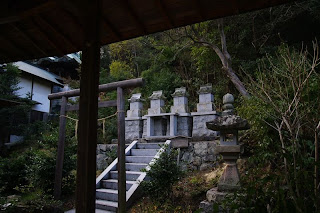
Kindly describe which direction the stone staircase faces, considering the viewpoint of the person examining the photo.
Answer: facing the viewer and to the left of the viewer

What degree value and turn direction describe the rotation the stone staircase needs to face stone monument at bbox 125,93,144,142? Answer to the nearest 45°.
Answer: approximately 135° to its right

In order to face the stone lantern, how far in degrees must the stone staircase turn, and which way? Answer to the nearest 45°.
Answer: approximately 90° to its left

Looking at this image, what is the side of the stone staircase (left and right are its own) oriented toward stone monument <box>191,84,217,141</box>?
back

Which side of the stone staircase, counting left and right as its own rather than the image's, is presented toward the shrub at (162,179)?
left

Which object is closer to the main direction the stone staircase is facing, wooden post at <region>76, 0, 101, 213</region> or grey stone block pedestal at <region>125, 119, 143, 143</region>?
the wooden post

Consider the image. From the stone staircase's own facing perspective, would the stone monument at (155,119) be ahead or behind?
behind

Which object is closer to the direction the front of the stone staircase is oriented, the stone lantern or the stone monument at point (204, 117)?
the stone lantern

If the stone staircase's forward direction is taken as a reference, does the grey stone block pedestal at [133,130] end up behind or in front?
behind

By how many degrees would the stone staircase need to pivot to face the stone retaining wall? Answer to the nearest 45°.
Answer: approximately 135° to its left

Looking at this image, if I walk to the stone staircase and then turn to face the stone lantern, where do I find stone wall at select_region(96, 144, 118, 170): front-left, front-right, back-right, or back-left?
back-left
